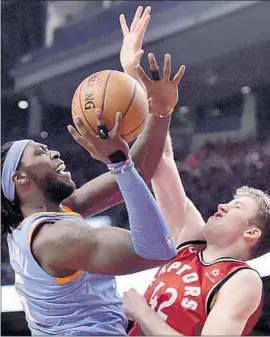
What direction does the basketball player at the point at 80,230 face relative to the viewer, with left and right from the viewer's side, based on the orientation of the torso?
facing to the right of the viewer

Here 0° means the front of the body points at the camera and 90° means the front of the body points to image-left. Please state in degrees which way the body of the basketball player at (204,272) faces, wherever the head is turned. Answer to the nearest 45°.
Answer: approximately 45°

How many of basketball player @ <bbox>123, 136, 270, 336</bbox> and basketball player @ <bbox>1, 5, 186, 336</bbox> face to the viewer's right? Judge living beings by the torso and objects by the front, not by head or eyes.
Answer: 1
